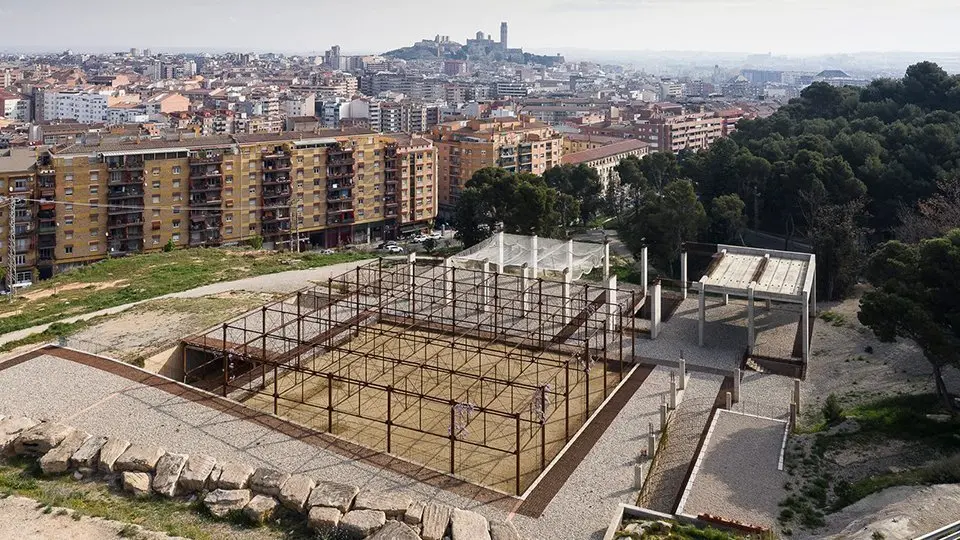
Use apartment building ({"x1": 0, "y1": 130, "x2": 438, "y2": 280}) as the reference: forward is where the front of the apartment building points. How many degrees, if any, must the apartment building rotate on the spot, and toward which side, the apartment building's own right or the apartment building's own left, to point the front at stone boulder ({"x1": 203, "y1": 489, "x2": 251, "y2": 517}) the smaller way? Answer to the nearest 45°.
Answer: approximately 45° to the apartment building's own right

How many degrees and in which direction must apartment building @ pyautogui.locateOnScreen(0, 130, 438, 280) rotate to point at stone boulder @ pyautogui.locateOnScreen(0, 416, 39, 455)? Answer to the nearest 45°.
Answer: approximately 45° to its right

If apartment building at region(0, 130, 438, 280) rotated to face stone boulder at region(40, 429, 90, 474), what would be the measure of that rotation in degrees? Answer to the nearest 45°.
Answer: approximately 45° to its right

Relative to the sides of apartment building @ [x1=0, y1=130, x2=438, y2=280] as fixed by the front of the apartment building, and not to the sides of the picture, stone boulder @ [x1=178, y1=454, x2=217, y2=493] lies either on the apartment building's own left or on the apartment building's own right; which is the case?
on the apartment building's own right

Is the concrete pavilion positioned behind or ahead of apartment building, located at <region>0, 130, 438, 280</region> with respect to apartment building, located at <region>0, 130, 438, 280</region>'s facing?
ahead

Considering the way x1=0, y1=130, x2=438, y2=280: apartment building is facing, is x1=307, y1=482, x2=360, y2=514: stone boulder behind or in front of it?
in front

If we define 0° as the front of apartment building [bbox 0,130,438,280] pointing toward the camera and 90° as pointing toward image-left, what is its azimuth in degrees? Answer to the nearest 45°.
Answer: approximately 315°

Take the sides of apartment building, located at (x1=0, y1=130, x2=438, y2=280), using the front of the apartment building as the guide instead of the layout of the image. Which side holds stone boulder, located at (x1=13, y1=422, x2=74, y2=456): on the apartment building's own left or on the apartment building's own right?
on the apartment building's own right

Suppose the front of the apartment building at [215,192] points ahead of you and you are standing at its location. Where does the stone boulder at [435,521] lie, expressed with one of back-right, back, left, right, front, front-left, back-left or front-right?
front-right

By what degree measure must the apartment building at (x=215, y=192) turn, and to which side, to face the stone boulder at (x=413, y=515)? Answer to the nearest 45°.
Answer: approximately 45° to its right

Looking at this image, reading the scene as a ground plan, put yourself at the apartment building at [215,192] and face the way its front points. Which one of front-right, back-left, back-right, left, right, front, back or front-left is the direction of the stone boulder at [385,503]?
front-right
